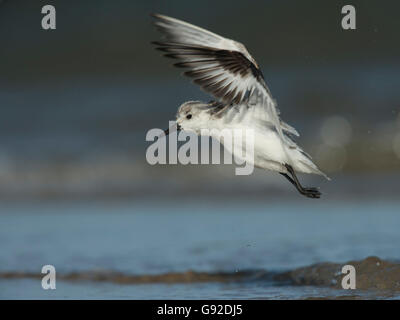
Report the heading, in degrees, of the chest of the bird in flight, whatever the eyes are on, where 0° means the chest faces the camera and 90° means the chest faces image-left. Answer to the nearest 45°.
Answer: approximately 90°
